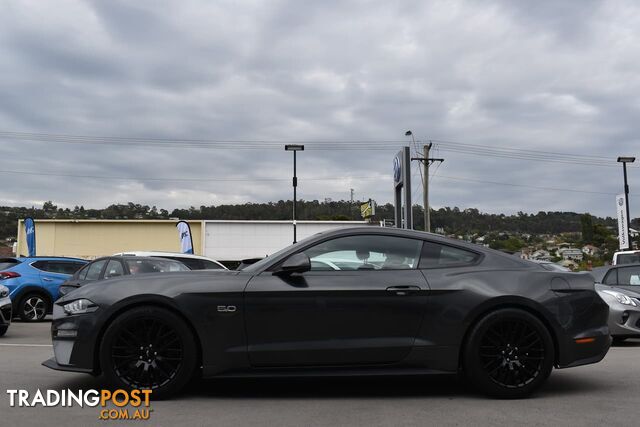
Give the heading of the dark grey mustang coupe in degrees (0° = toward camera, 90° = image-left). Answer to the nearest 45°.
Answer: approximately 90°

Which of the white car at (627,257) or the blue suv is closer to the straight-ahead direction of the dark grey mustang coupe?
the blue suv

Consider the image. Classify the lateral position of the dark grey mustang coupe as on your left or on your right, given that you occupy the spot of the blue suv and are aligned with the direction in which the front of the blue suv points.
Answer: on your right

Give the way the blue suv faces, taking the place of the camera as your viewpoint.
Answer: facing away from the viewer and to the right of the viewer

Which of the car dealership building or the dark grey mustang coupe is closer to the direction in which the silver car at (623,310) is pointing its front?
the dark grey mustang coupe

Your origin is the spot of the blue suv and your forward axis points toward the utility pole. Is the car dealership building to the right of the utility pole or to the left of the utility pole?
left

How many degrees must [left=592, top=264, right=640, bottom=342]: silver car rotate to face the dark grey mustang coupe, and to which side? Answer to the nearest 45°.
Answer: approximately 45° to its right
